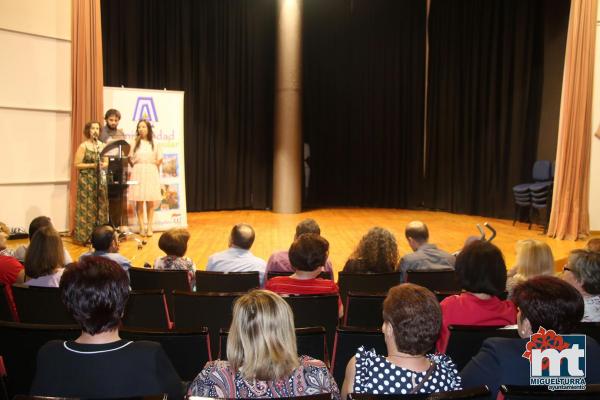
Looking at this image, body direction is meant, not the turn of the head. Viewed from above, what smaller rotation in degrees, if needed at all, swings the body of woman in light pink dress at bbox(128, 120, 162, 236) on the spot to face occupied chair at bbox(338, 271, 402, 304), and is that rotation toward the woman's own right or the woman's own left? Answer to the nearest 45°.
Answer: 0° — they already face it

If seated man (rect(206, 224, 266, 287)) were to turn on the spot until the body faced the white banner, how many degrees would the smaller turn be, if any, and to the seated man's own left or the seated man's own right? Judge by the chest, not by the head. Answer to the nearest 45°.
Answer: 0° — they already face it

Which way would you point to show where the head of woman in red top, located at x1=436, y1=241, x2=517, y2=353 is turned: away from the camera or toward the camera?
away from the camera

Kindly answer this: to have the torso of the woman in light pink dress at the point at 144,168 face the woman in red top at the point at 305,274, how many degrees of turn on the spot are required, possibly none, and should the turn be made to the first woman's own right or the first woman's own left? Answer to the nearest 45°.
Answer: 0° — they already face them

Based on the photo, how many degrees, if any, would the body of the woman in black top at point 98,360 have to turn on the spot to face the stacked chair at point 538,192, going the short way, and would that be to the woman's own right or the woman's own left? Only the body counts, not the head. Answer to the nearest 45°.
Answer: approximately 45° to the woman's own right

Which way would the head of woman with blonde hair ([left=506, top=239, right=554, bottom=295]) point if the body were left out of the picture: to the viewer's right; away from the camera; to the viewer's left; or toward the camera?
away from the camera

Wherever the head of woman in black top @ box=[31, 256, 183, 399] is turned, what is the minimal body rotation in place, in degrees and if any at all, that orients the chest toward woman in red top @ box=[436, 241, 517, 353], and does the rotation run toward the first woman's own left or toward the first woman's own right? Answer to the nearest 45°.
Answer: approximately 90° to the first woman's own right

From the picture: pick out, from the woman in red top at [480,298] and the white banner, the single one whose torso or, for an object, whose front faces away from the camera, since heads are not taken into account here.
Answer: the woman in red top

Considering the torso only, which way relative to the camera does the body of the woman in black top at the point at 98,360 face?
away from the camera

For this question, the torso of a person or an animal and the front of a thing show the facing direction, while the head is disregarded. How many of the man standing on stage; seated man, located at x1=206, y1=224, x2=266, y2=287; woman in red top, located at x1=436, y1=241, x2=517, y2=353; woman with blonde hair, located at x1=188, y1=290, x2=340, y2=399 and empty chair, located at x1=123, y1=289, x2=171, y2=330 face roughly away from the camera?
4

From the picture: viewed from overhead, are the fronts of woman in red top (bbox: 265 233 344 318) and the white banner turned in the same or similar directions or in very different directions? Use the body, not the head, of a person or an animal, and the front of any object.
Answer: very different directions

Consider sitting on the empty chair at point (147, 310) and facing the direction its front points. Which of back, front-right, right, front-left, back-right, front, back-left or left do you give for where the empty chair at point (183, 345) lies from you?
back

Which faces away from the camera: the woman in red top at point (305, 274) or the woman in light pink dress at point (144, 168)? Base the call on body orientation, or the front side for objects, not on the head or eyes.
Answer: the woman in red top

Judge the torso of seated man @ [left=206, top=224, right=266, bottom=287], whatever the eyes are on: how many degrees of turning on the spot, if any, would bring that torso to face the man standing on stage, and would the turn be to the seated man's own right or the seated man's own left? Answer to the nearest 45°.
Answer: approximately 45° to the seated man's own left

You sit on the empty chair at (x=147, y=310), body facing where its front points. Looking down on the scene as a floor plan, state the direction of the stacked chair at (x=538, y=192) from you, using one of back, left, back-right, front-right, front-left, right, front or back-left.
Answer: front-right

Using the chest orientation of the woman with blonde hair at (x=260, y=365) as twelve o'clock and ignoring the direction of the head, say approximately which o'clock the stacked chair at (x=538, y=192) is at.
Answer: The stacked chair is roughly at 1 o'clock from the woman with blonde hair.

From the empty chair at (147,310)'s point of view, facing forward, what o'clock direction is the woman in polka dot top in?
The woman in polka dot top is roughly at 5 o'clock from the empty chair.

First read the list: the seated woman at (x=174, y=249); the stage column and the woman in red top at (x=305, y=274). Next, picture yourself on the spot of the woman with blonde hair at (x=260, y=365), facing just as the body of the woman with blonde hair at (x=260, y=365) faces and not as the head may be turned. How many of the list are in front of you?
3

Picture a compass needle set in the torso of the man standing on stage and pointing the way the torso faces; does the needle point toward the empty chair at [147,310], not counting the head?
yes
